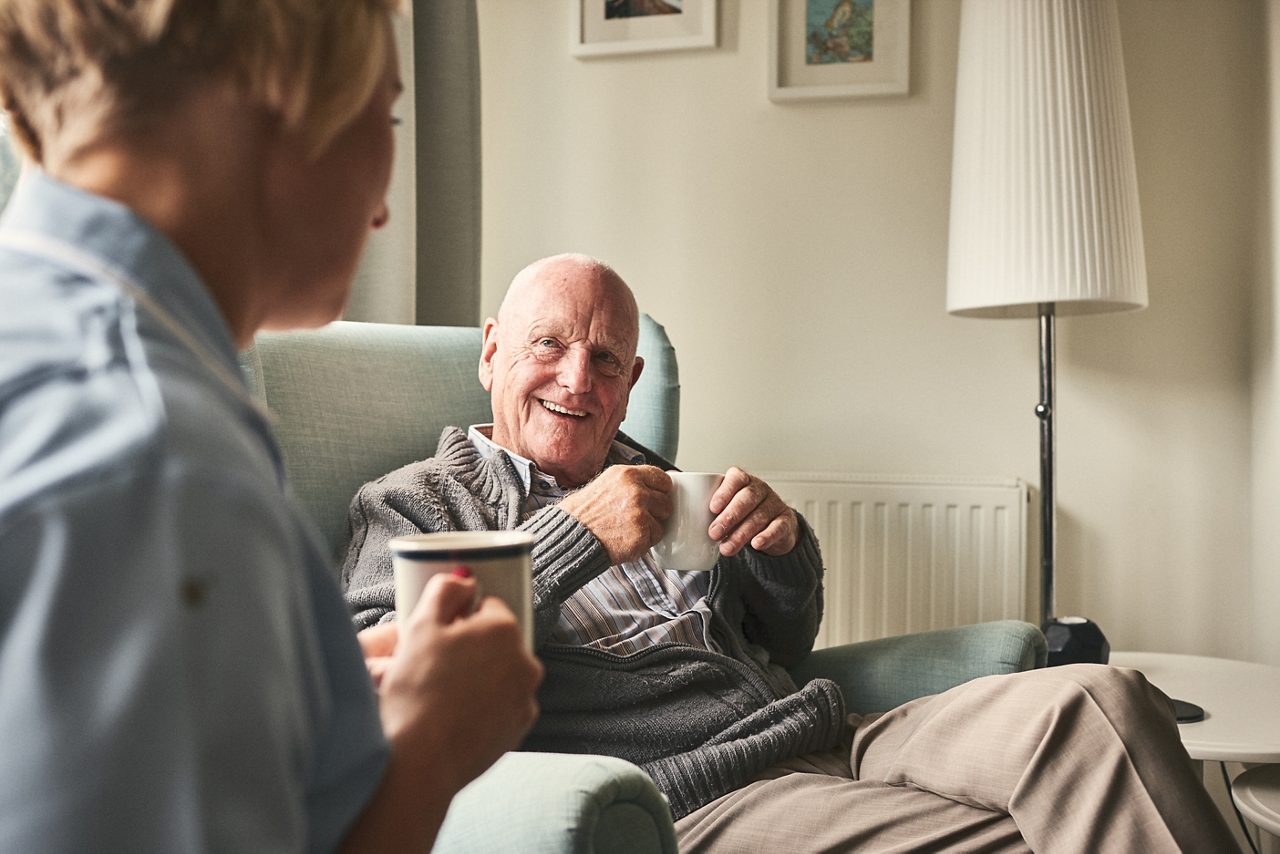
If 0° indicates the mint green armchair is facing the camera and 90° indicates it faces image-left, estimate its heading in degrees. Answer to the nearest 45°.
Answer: approximately 315°

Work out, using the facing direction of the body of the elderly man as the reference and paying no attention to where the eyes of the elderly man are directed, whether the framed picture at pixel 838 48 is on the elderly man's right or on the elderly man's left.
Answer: on the elderly man's left

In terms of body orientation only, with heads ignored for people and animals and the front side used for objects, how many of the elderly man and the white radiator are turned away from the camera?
0

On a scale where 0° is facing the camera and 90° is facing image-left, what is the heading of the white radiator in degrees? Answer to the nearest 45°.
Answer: approximately 0°

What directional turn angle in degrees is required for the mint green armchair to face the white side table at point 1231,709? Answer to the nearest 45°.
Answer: approximately 45° to its left

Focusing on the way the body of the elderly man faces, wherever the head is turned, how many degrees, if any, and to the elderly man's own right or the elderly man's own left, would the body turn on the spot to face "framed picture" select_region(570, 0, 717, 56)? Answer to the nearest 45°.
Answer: approximately 135° to the elderly man's own left
